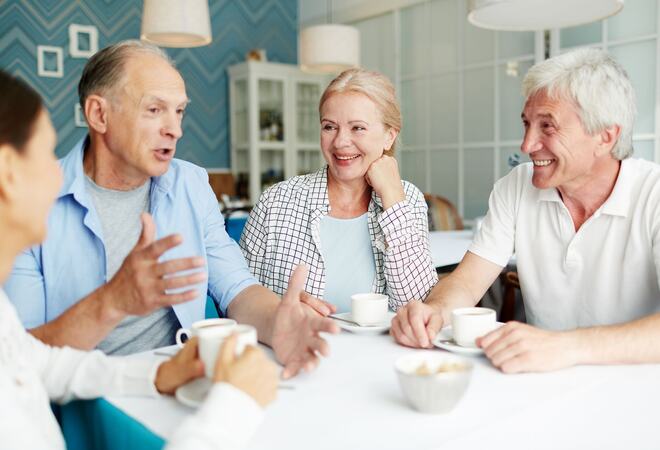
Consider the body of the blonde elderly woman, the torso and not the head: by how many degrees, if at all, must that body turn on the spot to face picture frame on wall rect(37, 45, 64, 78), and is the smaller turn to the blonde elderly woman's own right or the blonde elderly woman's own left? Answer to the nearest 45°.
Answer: approximately 135° to the blonde elderly woman's own right

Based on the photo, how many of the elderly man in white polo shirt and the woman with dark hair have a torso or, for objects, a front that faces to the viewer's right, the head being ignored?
1

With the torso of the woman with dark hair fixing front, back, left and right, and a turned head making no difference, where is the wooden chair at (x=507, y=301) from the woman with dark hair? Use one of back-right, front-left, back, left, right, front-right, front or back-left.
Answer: front-left

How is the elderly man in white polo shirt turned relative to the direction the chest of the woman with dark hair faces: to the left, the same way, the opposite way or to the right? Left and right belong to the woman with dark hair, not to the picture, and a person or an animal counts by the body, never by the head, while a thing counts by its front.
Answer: the opposite way

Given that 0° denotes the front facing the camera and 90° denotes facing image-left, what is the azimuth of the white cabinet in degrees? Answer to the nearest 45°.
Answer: approximately 315°

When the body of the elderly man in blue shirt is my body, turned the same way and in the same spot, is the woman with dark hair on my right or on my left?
on my right

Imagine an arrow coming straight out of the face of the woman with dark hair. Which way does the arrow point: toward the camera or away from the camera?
away from the camera

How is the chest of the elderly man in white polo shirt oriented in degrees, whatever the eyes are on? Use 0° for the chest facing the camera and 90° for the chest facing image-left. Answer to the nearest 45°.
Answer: approximately 45°

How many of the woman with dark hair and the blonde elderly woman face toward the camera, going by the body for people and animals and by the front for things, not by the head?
1

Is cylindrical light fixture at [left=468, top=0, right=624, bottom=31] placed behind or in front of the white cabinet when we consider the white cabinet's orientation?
in front

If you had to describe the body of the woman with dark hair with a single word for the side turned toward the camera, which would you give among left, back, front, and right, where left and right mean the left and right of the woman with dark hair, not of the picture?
right

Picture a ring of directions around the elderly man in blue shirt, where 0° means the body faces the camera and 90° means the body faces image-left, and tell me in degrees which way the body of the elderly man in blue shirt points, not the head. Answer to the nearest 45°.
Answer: approximately 315°
